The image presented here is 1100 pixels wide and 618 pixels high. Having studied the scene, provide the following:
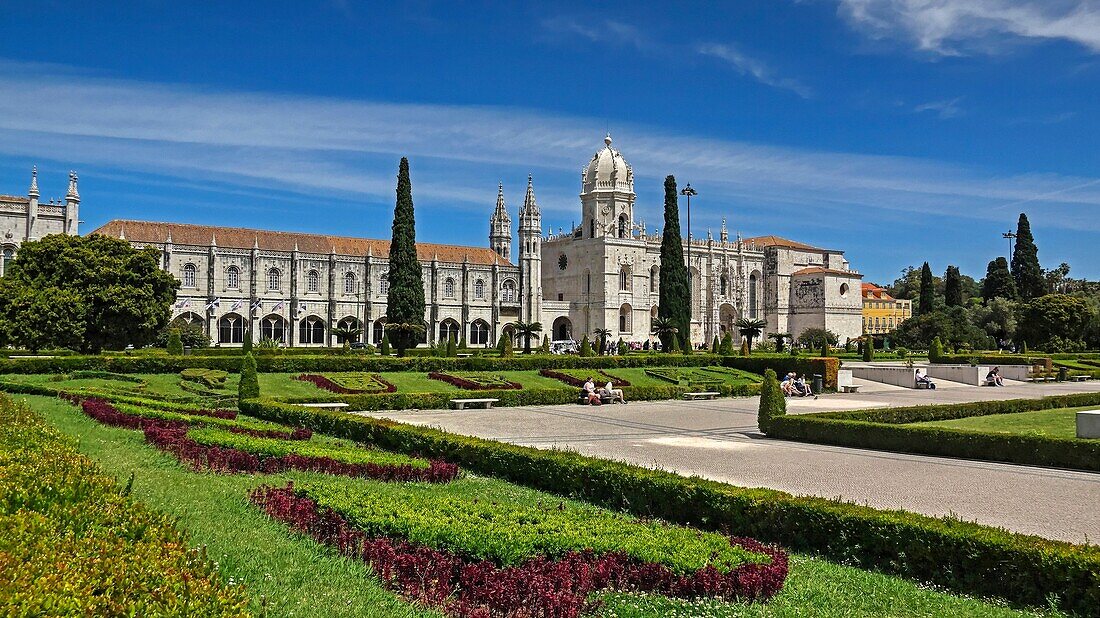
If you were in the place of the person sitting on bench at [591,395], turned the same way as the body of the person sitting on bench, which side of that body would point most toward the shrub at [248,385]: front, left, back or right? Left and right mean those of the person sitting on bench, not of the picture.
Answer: right

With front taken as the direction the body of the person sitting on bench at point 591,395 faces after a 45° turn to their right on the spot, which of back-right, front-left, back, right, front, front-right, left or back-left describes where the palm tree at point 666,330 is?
back

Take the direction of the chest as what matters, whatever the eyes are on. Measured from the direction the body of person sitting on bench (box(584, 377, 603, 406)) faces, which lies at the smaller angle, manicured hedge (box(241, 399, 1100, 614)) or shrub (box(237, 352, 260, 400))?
the manicured hedge

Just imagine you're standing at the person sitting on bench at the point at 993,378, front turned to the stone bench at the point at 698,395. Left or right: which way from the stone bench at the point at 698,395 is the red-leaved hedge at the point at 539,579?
left

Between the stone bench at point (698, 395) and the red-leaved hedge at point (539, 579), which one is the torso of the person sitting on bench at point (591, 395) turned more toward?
the red-leaved hedge

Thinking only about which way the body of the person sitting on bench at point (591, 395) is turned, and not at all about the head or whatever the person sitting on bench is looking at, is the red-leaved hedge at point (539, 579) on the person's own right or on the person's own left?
on the person's own right

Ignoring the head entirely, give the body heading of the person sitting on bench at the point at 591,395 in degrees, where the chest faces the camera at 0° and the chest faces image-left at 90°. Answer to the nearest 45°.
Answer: approximately 315°

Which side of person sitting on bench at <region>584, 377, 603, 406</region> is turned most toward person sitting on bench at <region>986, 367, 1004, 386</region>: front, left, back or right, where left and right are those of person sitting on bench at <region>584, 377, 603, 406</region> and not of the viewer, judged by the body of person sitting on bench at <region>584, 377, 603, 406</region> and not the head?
left

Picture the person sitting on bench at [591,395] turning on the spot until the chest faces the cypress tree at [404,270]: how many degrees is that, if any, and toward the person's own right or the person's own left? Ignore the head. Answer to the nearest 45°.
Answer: approximately 180°

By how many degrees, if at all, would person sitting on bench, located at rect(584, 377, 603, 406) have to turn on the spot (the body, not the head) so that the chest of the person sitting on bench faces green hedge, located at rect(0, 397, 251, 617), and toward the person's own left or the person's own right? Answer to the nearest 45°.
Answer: approximately 45° to the person's own right

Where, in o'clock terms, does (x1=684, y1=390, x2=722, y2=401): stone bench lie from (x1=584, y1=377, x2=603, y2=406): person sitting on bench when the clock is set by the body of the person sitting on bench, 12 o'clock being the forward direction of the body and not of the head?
The stone bench is roughly at 9 o'clock from the person sitting on bench.

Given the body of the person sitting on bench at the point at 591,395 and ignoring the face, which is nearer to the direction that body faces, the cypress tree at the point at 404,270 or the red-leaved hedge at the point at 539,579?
the red-leaved hedge
